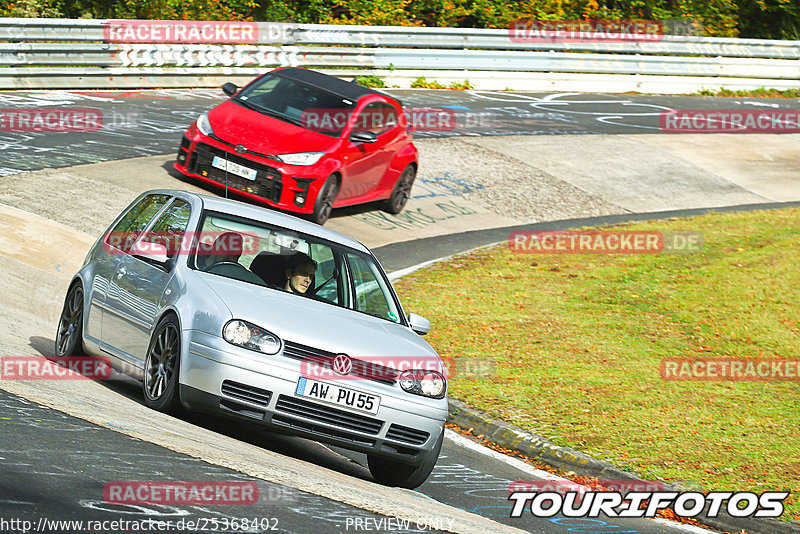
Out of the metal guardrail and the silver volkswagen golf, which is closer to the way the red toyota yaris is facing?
the silver volkswagen golf

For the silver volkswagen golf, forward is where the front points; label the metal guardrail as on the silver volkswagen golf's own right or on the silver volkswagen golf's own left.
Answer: on the silver volkswagen golf's own left

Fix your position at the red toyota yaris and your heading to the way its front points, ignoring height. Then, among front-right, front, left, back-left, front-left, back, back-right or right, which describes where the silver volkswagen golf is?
front-left

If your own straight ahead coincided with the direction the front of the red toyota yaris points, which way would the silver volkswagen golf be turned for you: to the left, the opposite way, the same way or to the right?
to the left

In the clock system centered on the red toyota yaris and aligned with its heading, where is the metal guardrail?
The metal guardrail is roughly at 5 o'clock from the red toyota yaris.

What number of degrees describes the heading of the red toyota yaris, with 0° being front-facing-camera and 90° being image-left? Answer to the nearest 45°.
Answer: approximately 45°

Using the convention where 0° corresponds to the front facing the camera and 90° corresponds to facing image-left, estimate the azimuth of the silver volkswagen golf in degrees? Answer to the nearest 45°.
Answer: approximately 315°
